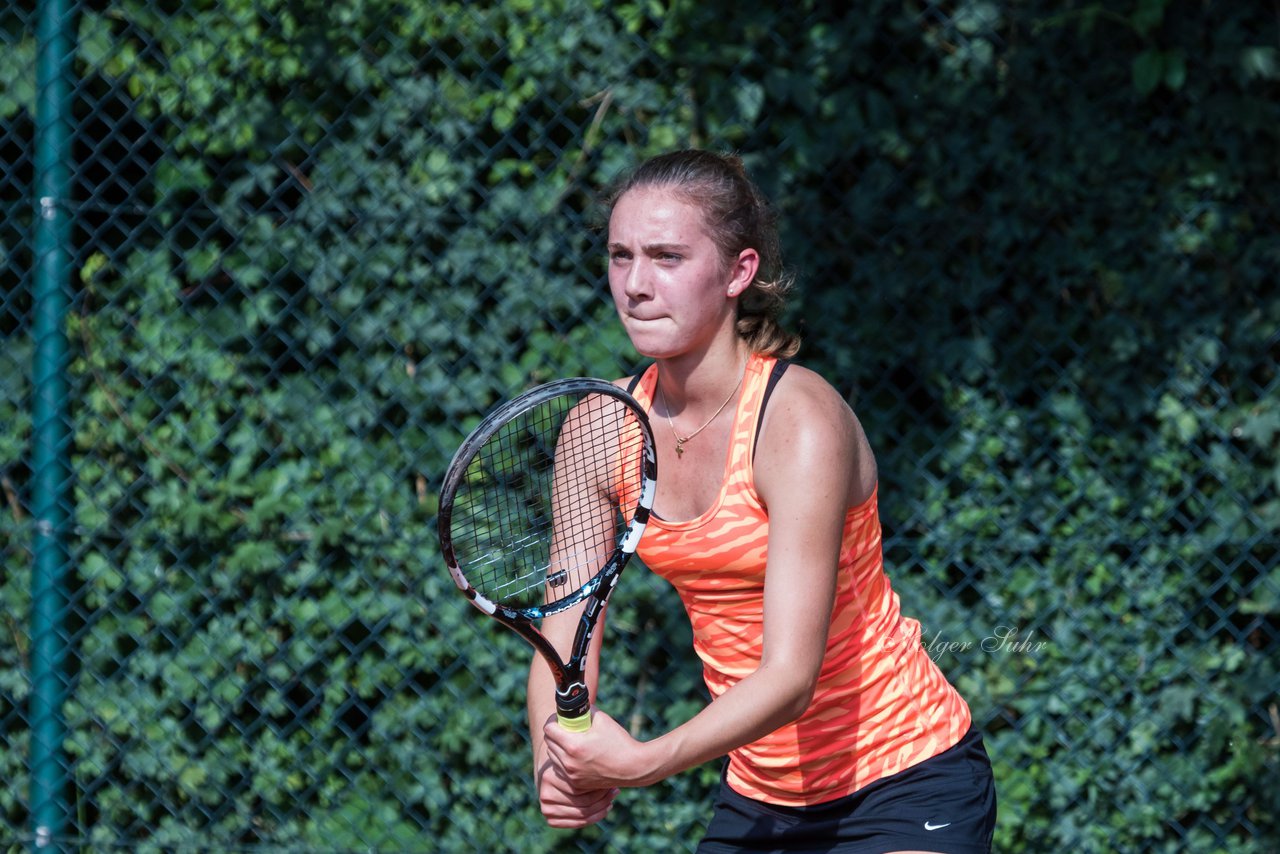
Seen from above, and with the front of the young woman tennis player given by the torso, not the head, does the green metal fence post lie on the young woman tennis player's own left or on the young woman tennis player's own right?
on the young woman tennis player's own right

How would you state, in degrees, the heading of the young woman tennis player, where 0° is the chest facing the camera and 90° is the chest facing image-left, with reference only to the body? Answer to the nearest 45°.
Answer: approximately 45°
